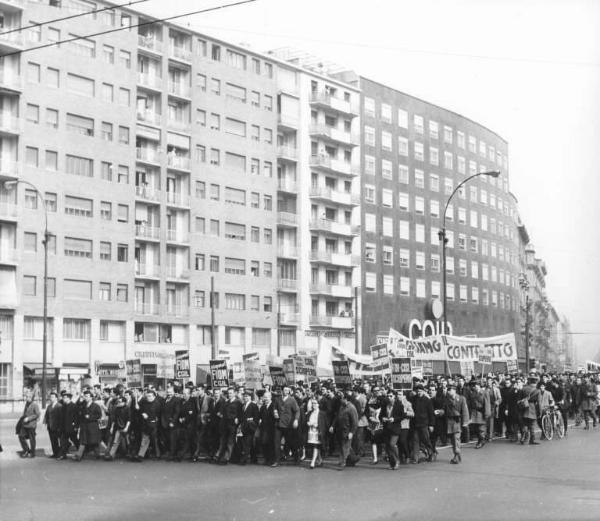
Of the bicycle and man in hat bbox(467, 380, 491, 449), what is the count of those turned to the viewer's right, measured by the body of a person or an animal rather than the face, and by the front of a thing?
0

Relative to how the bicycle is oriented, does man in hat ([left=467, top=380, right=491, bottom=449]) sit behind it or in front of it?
in front

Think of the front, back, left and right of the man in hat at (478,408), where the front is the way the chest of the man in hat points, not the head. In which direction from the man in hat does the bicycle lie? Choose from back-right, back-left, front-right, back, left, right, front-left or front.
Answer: back

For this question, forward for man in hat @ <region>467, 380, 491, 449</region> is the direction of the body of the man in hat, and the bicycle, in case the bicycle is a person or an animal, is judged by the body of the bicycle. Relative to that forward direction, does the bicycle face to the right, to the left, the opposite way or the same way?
the same way

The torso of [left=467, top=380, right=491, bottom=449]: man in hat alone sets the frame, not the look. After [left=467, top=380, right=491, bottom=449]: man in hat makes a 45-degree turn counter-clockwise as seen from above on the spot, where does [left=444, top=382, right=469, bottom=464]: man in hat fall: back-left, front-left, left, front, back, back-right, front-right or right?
front

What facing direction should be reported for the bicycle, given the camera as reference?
facing the viewer and to the left of the viewer
